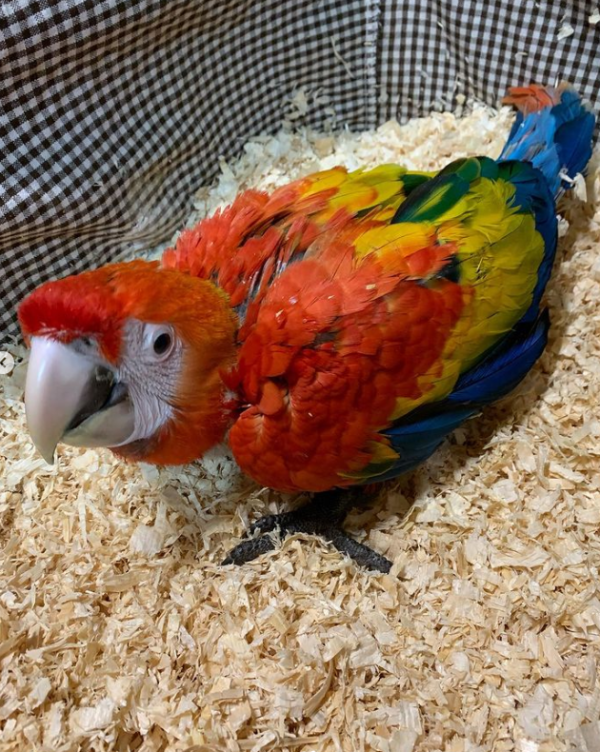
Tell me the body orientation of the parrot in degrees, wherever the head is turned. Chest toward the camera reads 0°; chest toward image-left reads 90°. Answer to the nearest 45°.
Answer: approximately 45°
